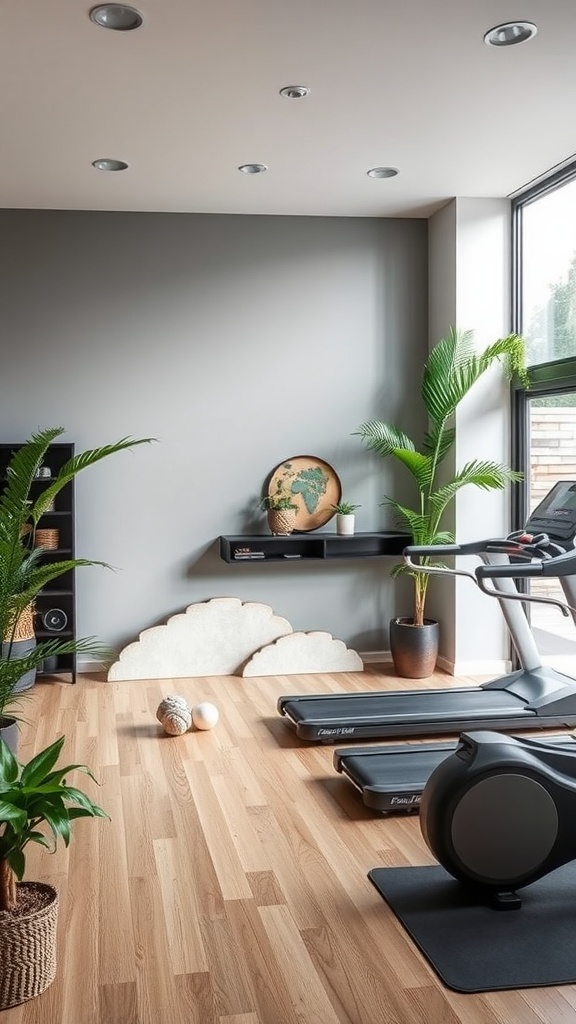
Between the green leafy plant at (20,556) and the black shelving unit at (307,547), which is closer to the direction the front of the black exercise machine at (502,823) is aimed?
the green leafy plant

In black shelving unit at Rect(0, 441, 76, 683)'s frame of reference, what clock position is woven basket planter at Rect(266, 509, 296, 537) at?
The woven basket planter is roughly at 9 o'clock from the black shelving unit.

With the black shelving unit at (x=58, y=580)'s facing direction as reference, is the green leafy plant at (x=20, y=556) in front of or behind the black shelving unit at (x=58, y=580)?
in front

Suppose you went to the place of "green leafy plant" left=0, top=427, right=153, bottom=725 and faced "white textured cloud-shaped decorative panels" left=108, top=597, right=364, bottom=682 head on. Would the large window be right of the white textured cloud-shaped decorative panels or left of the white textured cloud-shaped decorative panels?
right

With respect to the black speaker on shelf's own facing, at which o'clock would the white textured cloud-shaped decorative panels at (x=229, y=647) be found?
The white textured cloud-shaped decorative panels is roughly at 9 o'clock from the black speaker on shelf.

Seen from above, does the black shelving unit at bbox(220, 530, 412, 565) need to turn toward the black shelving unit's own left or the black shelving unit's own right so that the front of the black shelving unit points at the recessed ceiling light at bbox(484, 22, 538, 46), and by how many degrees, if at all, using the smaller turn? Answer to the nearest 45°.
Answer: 0° — it already faces it

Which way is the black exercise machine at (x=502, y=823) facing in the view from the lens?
facing to the left of the viewer

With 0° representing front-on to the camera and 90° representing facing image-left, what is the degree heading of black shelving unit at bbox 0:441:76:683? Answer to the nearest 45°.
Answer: approximately 0°

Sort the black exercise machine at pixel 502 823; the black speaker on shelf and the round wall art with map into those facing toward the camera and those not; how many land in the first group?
2
